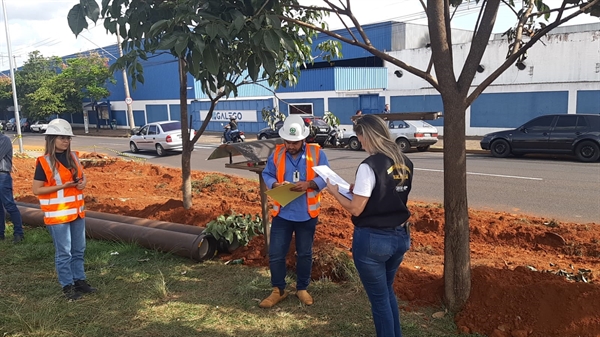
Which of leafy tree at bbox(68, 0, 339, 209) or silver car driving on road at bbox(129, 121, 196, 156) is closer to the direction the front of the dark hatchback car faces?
the silver car driving on road

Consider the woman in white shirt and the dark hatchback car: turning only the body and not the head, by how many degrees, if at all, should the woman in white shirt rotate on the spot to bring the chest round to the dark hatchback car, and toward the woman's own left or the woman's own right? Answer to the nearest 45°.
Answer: approximately 90° to the woman's own right

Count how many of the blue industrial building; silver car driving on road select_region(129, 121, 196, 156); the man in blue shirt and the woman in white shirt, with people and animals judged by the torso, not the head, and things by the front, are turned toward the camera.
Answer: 2

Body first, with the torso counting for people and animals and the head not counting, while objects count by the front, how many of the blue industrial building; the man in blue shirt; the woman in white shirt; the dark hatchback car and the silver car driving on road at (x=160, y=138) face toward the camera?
2

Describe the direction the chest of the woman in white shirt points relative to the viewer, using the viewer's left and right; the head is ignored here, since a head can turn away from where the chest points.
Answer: facing away from the viewer and to the left of the viewer

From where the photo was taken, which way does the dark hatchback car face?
to the viewer's left

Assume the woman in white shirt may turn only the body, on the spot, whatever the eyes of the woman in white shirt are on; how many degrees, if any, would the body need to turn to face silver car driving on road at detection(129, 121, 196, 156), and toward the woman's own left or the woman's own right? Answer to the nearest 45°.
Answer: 0° — they already face it

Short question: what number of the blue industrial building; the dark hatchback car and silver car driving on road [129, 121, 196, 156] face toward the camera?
1

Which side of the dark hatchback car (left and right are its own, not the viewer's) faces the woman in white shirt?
left

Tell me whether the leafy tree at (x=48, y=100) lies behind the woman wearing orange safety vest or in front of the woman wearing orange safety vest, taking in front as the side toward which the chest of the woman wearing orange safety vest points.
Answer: behind

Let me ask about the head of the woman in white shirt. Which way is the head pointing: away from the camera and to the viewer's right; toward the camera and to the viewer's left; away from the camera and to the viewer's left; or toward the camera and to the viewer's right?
away from the camera and to the viewer's left

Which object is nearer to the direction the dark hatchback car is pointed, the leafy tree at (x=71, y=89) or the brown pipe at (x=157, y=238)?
the leafy tree

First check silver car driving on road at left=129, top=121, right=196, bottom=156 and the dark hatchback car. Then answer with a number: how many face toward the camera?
0
